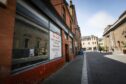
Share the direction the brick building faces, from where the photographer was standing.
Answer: facing the viewer and to the right of the viewer
